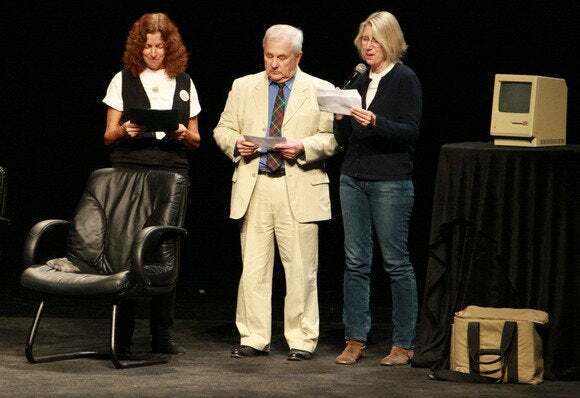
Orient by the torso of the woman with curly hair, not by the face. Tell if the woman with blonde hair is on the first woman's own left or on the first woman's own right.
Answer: on the first woman's own left

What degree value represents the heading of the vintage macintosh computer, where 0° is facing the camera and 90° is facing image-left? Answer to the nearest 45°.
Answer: approximately 45°

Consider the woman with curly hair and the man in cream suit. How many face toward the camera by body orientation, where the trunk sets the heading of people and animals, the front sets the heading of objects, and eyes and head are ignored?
2

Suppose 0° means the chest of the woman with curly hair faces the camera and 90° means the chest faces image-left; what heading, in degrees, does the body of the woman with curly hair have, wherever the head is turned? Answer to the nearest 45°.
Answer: approximately 0°

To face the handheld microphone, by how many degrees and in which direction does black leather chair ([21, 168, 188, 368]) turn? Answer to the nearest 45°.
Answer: approximately 135° to its left

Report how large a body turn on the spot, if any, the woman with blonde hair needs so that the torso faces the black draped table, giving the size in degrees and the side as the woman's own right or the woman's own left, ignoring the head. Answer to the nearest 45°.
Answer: approximately 135° to the woman's own left

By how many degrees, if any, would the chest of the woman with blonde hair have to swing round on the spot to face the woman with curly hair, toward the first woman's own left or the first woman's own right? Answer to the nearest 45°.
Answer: approximately 45° to the first woman's own right

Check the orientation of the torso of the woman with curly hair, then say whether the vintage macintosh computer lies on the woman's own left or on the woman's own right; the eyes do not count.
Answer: on the woman's own left

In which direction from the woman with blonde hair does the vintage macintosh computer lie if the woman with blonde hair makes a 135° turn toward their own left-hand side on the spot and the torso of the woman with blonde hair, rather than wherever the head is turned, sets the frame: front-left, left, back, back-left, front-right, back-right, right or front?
front

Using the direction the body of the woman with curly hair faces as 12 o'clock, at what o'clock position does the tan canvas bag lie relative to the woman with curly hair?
The tan canvas bag is roughly at 10 o'clock from the woman with curly hair.

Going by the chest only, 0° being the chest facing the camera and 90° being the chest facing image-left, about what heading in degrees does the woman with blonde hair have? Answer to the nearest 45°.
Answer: approximately 45°
